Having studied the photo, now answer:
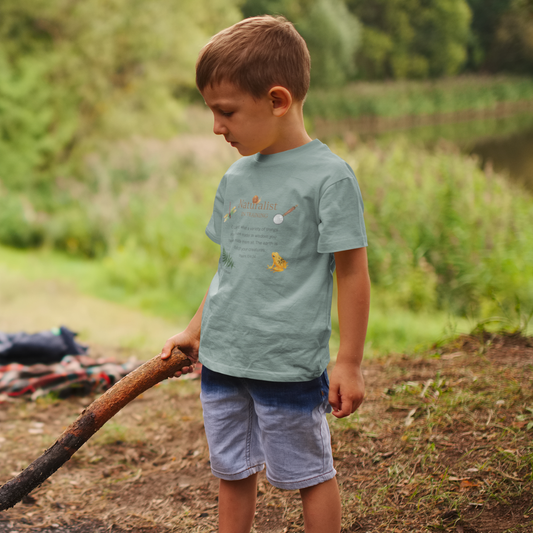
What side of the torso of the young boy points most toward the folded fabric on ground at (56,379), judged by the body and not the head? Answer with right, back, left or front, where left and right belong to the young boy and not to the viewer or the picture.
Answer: right

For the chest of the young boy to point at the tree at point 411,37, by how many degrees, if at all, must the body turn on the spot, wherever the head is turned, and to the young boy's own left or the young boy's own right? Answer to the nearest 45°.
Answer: approximately 135° to the young boy's own right

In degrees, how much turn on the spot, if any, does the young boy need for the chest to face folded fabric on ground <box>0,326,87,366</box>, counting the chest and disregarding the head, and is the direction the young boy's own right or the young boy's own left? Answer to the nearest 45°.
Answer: approximately 90° to the young boy's own right

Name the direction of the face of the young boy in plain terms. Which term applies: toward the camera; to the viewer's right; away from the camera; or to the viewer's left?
to the viewer's left

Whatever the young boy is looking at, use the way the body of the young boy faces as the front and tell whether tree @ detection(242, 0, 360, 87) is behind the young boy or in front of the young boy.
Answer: behind

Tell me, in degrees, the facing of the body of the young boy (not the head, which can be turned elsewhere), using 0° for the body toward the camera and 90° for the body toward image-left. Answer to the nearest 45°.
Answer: approximately 45°

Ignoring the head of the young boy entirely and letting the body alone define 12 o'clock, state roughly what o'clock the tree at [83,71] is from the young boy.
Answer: The tree is roughly at 4 o'clock from the young boy.

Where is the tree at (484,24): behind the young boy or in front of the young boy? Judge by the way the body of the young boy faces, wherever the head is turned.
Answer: behind

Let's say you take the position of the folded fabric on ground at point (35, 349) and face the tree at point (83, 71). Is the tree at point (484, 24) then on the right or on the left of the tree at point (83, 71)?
right

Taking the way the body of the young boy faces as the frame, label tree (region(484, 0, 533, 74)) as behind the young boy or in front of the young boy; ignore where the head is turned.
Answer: behind
